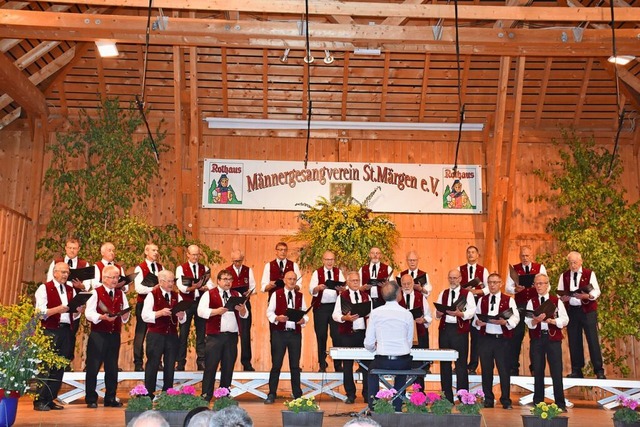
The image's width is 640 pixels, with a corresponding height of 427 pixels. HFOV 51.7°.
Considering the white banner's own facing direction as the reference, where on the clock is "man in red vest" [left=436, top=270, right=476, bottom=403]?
The man in red vest is roughly at 11 o'clock from the white banner.

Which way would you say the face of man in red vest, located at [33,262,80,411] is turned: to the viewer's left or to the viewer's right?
to the viewer's right

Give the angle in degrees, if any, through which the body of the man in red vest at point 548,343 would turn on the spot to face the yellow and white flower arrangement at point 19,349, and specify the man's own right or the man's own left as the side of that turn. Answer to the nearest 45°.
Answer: approximately 45° to the man's own right

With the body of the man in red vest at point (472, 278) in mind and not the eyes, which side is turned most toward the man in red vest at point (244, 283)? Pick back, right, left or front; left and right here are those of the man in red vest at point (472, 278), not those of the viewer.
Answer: right

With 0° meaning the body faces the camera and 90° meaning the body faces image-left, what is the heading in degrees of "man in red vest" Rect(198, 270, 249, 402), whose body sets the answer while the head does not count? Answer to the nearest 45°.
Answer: approximately 315°

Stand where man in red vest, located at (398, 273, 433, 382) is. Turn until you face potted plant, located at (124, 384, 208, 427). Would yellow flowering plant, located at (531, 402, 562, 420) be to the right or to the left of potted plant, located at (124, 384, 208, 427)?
left

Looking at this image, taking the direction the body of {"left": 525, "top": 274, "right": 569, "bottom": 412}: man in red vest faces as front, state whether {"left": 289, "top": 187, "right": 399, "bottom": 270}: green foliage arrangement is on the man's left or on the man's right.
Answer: on the man's right

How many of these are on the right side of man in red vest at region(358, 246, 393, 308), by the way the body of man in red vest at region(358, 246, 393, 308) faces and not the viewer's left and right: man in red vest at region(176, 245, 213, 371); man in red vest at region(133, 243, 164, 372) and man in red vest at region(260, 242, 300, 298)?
3

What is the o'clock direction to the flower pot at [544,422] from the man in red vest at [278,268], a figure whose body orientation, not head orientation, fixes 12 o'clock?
The flower pot is roughly at 11 o'clock from the man in red vest.

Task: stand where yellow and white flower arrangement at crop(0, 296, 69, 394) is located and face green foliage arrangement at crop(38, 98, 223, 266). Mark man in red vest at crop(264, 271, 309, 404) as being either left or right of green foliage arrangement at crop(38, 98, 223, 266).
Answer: right

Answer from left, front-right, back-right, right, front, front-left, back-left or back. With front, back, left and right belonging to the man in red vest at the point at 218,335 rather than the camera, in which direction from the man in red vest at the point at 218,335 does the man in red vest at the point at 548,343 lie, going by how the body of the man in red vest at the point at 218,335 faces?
front-left

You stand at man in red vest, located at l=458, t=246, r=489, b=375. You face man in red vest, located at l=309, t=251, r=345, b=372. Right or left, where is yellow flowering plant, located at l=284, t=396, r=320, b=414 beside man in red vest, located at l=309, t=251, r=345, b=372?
left
